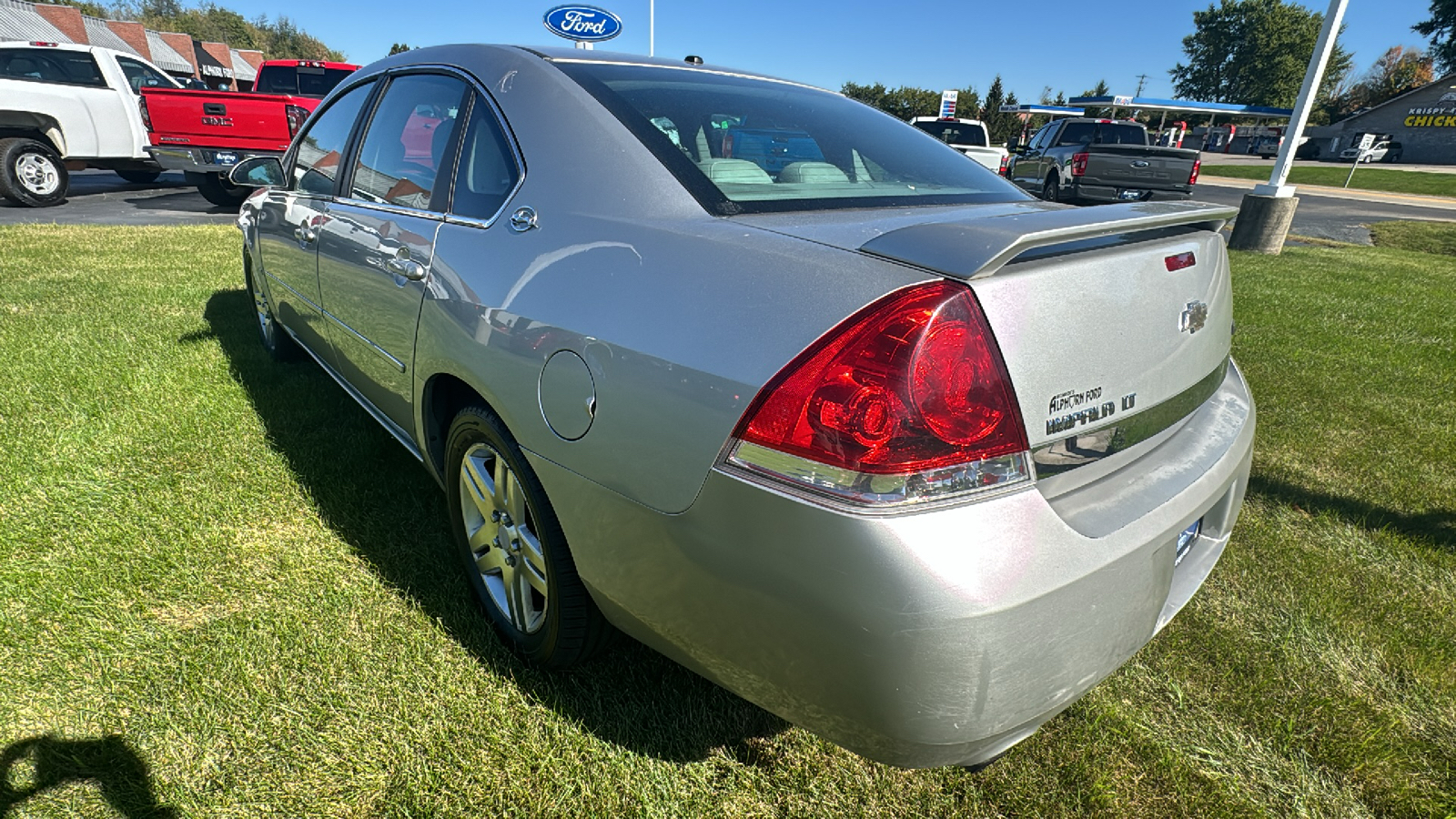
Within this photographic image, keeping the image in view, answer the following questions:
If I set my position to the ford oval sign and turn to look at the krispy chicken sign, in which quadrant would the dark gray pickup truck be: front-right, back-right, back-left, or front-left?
front-right

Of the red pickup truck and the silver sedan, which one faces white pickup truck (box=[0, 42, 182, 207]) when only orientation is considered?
the silver sedan

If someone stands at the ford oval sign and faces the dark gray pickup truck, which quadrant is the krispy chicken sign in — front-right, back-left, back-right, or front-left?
front-left

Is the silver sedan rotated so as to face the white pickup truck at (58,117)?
yes

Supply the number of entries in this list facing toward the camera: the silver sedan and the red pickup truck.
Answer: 0

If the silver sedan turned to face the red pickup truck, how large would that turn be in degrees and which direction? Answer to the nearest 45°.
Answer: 0° — it already faces it

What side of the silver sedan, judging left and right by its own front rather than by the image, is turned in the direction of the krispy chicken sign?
right

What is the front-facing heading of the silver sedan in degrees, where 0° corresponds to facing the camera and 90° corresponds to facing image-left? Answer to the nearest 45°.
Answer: approximately 135°

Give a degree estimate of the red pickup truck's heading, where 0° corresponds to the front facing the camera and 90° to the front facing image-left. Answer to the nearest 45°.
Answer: approximately 225°

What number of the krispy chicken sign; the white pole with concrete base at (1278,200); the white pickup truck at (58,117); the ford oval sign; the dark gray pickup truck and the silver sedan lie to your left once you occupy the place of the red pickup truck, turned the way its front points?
1

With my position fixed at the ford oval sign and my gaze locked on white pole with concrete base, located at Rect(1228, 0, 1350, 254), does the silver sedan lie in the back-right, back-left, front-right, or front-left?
front-right

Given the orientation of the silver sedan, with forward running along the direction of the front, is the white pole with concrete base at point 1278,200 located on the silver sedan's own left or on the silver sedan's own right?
on the silver sedan's own right

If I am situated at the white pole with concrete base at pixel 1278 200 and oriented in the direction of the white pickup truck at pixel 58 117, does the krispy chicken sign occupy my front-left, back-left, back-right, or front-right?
back-right

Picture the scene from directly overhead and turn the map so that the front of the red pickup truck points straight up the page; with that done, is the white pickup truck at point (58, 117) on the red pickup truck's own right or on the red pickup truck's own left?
on the red pickup truck's own left

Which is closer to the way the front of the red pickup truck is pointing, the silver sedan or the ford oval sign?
the ford oval sign
